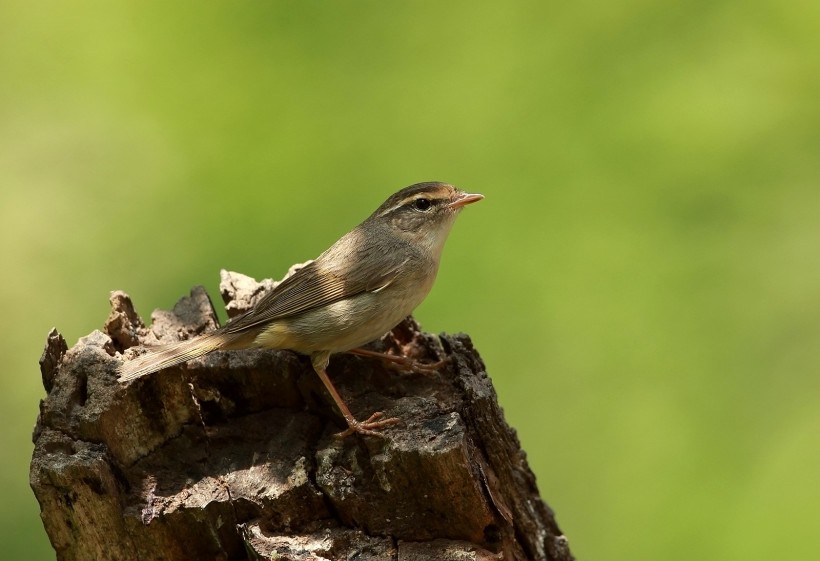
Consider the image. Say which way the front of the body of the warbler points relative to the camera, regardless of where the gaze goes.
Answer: to the viewer's right
